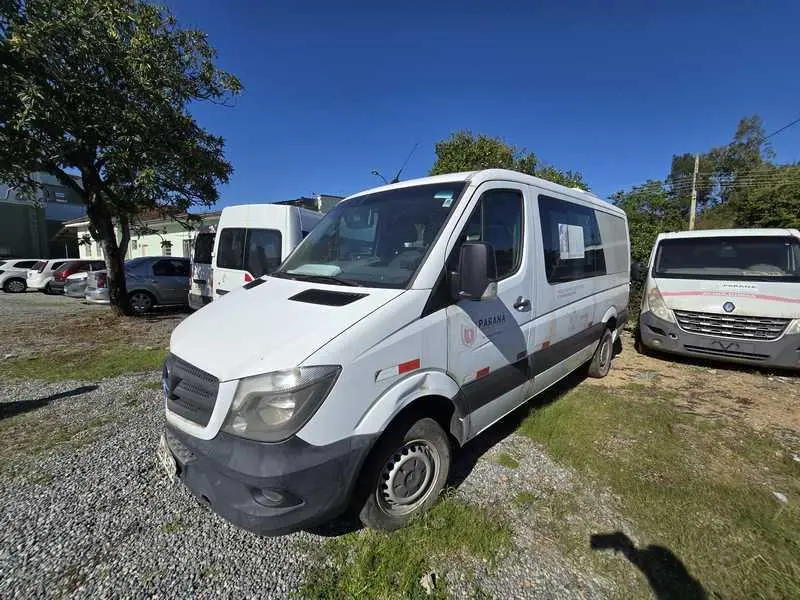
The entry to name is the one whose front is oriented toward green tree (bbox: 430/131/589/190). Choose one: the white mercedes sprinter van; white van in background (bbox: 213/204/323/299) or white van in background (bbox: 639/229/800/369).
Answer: white van in background (bbox: 213/204/323/299)

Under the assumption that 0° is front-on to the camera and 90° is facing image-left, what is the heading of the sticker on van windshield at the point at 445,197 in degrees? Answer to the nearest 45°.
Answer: approximately 45°

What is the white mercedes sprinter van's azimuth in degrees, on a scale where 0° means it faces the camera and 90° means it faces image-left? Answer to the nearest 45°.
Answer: approximately 45°

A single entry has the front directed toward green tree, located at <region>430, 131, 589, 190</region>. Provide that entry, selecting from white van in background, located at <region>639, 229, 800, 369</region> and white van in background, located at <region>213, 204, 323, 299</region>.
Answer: white van in background, located at <region>213, 204, 323, 299</region>

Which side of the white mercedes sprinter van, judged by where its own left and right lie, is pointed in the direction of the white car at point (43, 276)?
right

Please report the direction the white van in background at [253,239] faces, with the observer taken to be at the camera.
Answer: facing away from the viewer and to the right of the viewer

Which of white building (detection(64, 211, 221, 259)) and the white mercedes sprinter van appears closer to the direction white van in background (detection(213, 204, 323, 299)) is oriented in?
the white building

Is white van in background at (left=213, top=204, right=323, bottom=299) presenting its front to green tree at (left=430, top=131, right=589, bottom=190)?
yes

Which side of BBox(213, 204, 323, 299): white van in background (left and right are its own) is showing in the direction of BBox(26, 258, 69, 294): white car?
left

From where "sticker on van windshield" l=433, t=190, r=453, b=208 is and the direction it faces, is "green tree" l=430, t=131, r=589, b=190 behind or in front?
behind

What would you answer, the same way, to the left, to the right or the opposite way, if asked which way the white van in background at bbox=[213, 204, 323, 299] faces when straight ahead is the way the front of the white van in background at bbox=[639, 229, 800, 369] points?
the opposite way

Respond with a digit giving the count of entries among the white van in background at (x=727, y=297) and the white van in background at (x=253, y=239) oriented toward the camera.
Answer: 1
